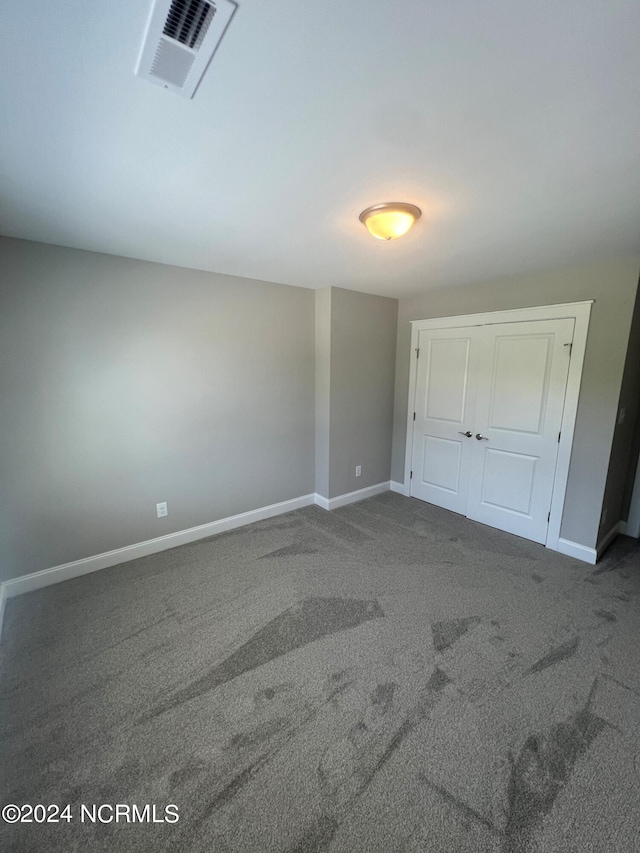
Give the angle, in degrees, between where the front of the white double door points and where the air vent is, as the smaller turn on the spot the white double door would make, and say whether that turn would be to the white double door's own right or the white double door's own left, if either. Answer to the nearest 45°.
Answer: approximately 45° to the white double door's own left

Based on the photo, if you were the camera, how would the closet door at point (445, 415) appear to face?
facing the viewer and to the left of the viewer

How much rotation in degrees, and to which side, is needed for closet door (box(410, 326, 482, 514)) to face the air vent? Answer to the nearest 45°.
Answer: approximately 45° to its left

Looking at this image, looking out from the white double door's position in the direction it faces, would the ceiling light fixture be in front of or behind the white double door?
in front

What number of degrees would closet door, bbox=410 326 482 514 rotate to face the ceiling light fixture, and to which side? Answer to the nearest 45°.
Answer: approximately 45° to its left
